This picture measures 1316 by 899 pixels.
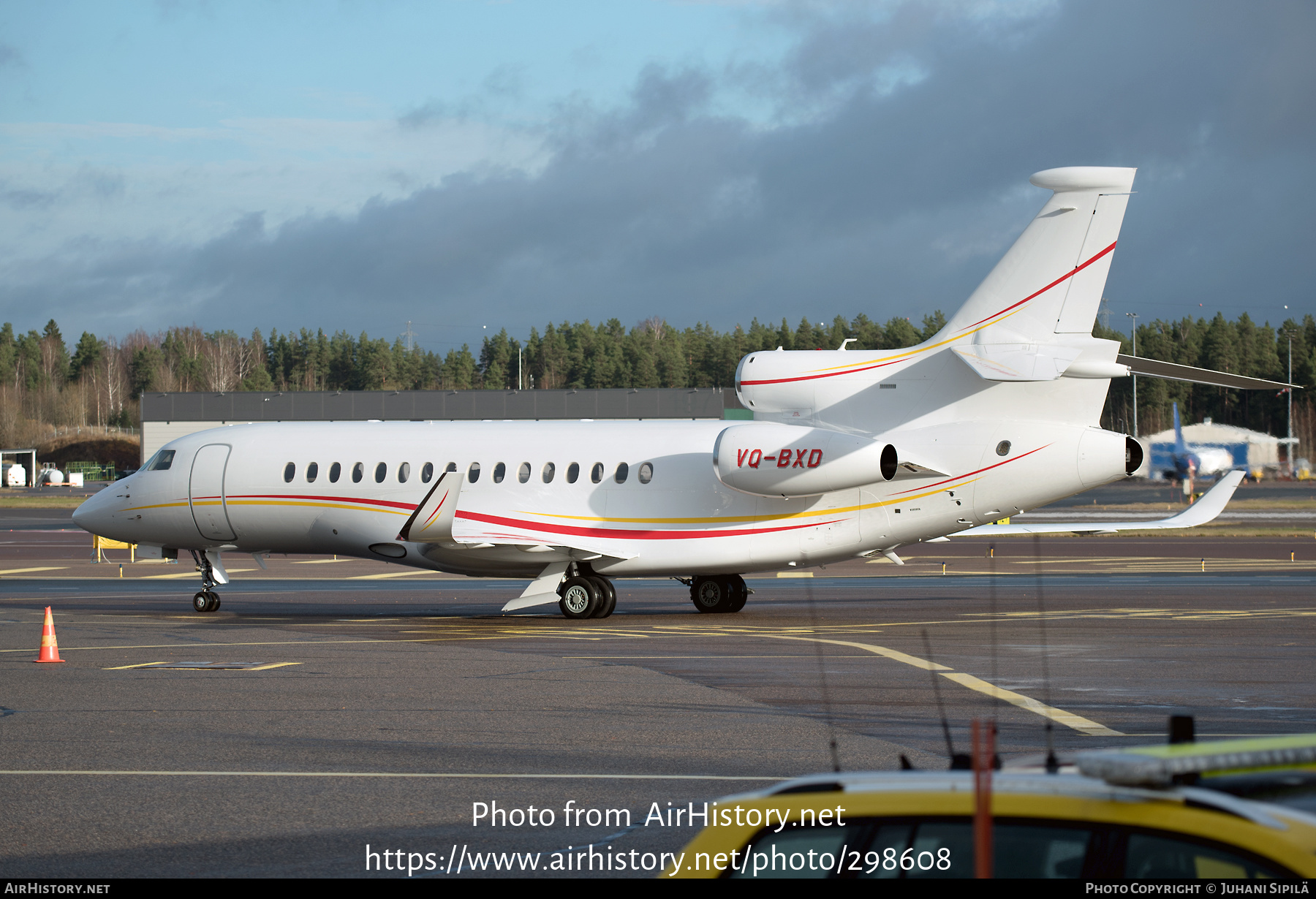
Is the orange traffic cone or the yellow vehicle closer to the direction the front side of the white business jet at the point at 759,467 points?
the orange traffic cone

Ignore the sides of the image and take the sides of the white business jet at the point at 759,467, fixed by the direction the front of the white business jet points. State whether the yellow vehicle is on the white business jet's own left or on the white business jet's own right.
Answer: on the white business jet's own left

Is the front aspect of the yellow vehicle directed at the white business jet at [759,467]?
no

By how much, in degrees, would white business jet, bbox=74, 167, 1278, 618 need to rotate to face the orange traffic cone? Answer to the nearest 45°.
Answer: approximately 90° to its left

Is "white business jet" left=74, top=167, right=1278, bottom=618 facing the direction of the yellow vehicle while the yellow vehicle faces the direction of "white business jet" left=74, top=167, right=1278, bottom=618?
no

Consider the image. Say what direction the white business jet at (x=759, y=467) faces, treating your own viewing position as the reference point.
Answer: facing away from the viewer and to the left of the viewer

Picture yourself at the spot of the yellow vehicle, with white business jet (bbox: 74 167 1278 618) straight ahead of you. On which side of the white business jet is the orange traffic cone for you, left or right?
left
